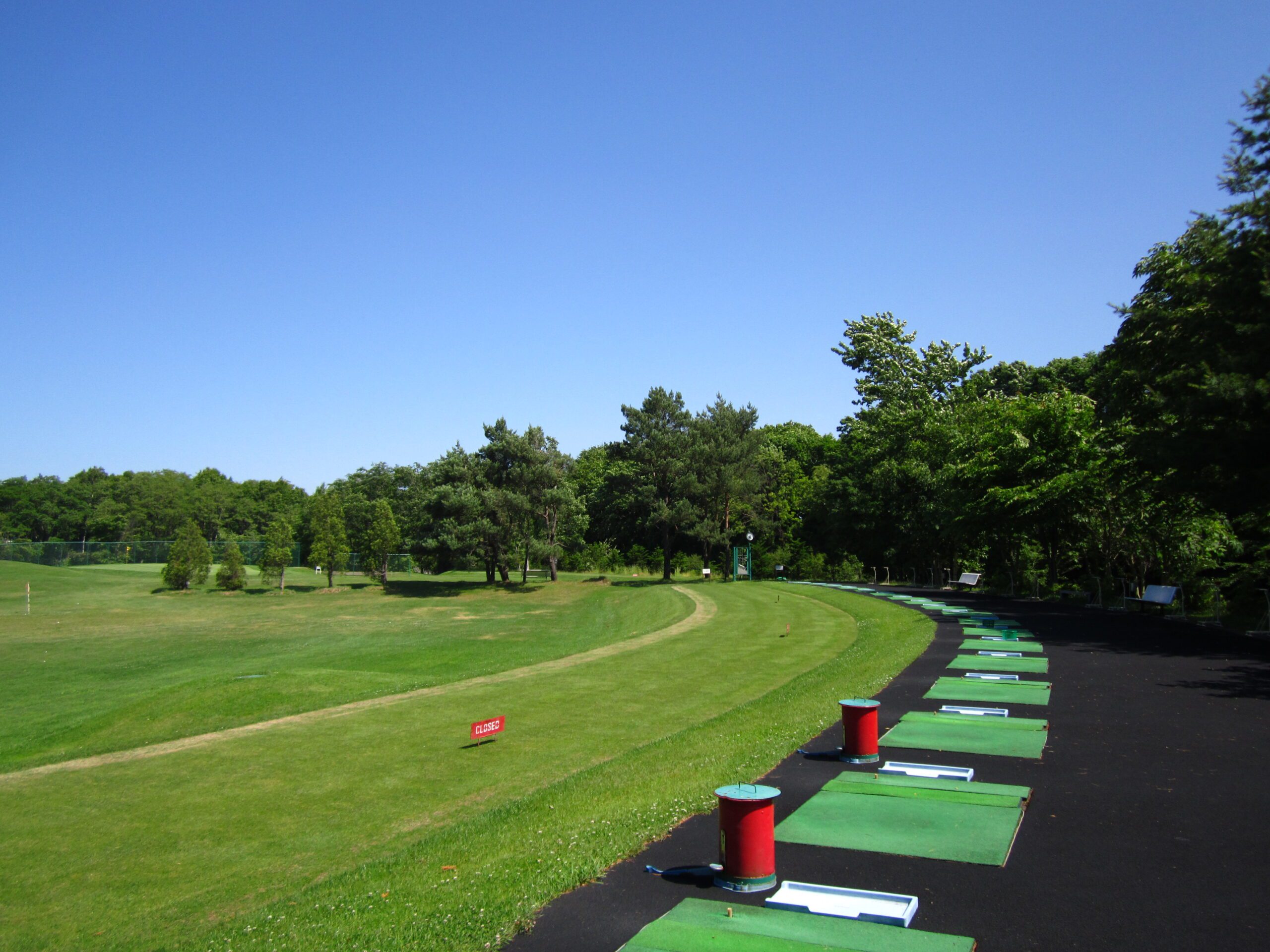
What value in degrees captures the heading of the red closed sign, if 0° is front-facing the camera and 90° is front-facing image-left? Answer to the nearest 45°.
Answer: approximately 315°

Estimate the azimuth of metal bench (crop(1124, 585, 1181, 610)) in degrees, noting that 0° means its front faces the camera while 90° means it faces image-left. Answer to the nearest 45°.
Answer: approximately 45°

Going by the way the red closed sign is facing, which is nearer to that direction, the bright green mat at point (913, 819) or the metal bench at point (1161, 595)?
the bright green mat
